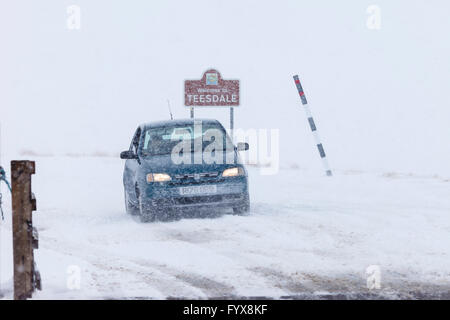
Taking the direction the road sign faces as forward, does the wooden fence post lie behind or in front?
in front

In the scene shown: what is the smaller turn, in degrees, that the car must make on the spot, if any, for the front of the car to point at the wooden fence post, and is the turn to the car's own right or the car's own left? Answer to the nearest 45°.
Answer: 0° — it already faces it

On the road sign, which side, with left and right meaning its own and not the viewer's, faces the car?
front

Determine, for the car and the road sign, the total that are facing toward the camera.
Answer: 2

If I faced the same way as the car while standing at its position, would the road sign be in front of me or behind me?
behind

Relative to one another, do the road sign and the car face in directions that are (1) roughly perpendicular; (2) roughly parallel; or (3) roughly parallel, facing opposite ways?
roughly parallel

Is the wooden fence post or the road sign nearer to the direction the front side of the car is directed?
the wooden fence post

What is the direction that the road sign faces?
toward the camera

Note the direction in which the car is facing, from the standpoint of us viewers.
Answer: facing the viewer
